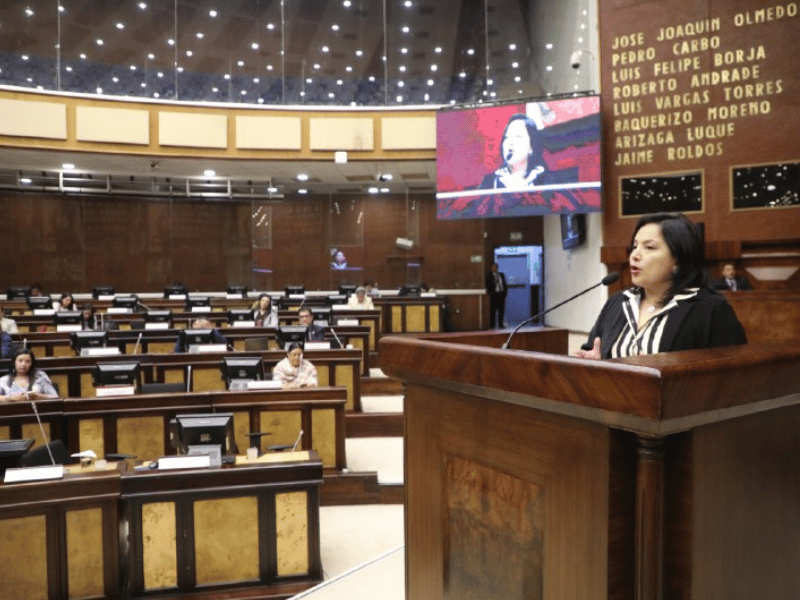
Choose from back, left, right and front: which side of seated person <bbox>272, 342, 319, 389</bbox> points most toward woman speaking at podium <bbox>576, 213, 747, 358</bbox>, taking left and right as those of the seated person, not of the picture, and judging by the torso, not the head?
front

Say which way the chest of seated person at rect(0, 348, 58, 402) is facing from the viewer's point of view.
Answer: toward the camera

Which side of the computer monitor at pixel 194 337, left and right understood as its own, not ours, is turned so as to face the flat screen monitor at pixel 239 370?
back

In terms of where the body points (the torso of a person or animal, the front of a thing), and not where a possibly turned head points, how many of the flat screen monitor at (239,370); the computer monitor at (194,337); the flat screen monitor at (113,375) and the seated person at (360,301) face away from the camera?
3

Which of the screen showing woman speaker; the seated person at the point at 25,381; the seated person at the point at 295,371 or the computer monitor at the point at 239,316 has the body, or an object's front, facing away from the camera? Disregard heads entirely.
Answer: the computer monitor

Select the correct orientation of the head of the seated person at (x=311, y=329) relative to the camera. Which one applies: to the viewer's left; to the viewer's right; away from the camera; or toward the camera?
toward the camera

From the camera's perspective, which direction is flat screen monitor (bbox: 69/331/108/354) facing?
away from the camera

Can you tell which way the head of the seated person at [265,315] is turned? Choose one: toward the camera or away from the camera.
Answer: toward the camera

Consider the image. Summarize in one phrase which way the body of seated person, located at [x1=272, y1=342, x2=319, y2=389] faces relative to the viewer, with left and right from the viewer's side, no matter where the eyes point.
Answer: facing the viewer

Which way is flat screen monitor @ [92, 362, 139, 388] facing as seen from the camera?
away from the camera

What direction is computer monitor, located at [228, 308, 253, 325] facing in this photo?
away from the camera

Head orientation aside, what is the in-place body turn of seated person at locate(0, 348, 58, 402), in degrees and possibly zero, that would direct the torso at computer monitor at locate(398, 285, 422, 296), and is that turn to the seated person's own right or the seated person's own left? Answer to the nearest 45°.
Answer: approximately 135° to the seated person's own left

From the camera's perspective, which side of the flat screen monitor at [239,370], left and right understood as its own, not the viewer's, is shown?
back

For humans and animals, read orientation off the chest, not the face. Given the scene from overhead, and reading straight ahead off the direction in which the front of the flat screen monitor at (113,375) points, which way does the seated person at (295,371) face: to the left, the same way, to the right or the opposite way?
the opposite way

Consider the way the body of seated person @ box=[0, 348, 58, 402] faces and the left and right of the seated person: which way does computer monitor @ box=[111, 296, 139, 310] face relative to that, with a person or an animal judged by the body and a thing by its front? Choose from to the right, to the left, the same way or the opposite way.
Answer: the opposite way
